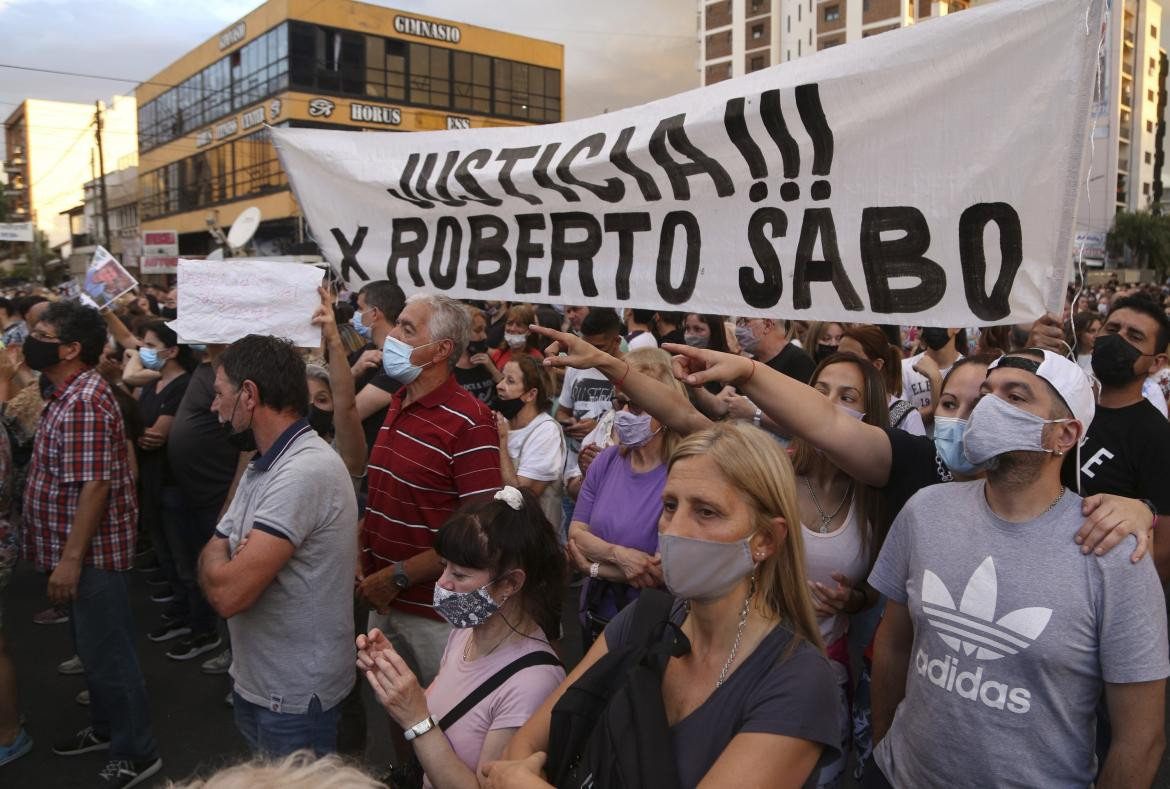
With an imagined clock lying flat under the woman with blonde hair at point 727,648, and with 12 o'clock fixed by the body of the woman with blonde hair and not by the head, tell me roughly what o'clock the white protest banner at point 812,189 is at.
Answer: The white protest banner is roughly at 5 o'clock from the woman with blonde hair.

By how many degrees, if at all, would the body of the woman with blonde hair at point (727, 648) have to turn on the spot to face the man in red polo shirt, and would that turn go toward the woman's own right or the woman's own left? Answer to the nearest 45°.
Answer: approximately 90° to the woman's own right

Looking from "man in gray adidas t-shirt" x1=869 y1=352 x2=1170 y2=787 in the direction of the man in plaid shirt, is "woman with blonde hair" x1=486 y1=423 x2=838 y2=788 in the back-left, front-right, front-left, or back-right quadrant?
front-left

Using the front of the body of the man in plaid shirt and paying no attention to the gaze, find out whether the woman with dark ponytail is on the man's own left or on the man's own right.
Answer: on the man's own left

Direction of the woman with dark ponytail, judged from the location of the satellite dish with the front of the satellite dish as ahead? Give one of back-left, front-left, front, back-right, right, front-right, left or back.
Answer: front-left

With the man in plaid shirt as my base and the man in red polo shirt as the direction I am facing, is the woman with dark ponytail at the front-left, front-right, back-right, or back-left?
front-right

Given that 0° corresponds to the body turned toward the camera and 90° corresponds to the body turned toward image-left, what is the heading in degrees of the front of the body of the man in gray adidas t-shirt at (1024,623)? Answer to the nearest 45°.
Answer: approximately 45°

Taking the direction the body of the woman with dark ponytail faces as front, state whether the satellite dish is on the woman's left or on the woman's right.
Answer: on the woman's right

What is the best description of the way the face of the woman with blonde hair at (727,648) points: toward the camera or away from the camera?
toward the camera

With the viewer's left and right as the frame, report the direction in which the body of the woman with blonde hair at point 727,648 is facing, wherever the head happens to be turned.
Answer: facing the viewer and to the left of the viewer

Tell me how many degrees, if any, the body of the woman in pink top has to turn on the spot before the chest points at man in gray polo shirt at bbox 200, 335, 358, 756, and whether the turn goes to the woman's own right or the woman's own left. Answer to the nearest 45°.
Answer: approximately 90° to the woman's own right
